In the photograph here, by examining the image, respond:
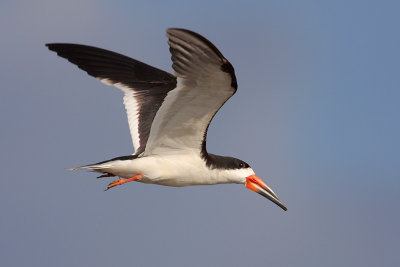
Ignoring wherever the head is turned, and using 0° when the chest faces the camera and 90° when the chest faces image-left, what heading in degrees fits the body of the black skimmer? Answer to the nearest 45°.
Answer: approximately 270°
